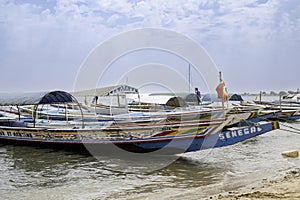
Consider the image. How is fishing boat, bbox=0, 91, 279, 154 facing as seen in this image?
to the viewer's right
